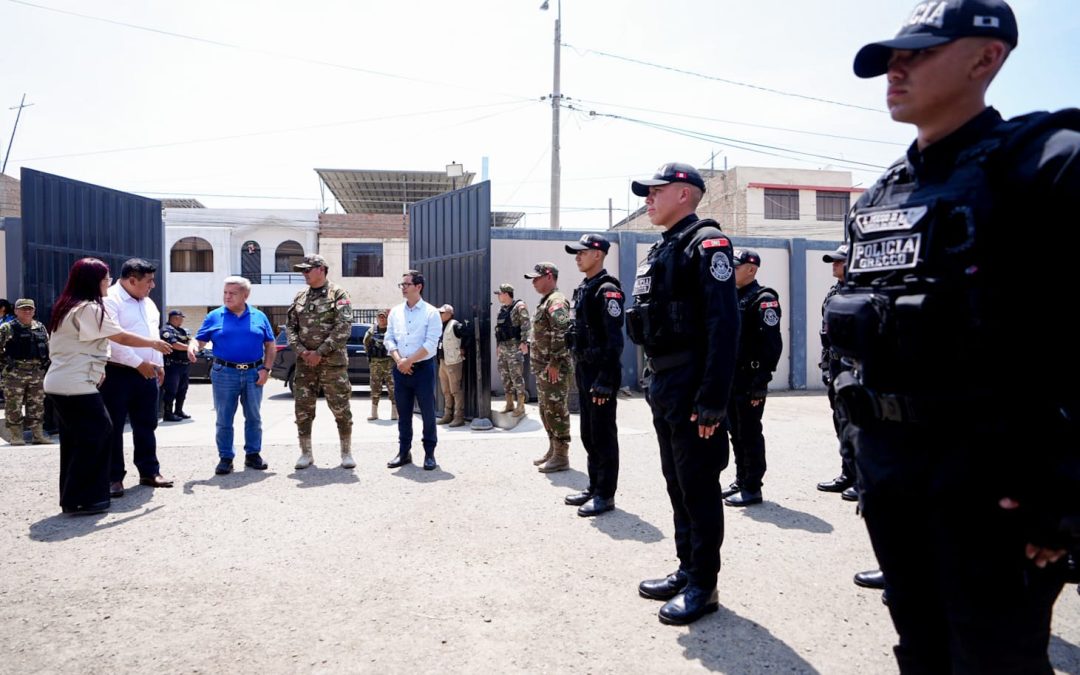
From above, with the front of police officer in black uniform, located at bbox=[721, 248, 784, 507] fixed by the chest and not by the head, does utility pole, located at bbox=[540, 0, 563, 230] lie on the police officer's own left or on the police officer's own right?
on the police officer's own right

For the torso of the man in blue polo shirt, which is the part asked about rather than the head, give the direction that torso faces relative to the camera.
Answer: toward the camera

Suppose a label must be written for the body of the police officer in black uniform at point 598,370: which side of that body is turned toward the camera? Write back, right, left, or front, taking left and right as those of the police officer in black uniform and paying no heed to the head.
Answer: left

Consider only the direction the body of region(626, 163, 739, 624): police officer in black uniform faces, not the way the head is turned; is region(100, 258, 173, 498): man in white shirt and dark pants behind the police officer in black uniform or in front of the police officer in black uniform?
in front

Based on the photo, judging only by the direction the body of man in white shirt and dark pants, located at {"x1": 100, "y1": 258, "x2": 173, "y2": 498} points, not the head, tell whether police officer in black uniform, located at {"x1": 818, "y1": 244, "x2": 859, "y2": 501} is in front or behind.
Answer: in front

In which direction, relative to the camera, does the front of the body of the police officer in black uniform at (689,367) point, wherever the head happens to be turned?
to the viewer's left

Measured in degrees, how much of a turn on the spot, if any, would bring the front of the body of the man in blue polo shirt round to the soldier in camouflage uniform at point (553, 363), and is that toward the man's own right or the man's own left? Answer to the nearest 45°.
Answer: approximately 45° to the man's own left

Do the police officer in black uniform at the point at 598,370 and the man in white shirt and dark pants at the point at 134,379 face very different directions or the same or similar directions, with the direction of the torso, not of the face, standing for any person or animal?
very different directions

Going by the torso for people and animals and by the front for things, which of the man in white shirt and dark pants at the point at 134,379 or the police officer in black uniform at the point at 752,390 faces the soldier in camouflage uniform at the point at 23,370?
the police officer in black uniform

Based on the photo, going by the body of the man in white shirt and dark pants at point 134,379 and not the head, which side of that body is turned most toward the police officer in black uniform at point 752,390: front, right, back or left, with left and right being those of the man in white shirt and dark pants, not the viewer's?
front

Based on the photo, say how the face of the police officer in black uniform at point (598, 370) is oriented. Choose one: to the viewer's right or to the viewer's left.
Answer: to the viewer's left

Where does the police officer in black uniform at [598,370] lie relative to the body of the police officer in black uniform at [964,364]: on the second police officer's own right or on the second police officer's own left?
on the second police officer's own right

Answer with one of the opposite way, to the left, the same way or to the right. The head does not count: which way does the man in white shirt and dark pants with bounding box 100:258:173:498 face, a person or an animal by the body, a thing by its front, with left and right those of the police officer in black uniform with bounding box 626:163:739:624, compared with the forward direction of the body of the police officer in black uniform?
the opposite way

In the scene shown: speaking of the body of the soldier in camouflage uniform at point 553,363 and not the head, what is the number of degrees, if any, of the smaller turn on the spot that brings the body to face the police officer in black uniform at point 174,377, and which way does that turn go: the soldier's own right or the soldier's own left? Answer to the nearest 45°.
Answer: approximately 45° to the soldier's own right

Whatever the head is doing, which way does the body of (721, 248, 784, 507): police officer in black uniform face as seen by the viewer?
to the viewer's left
